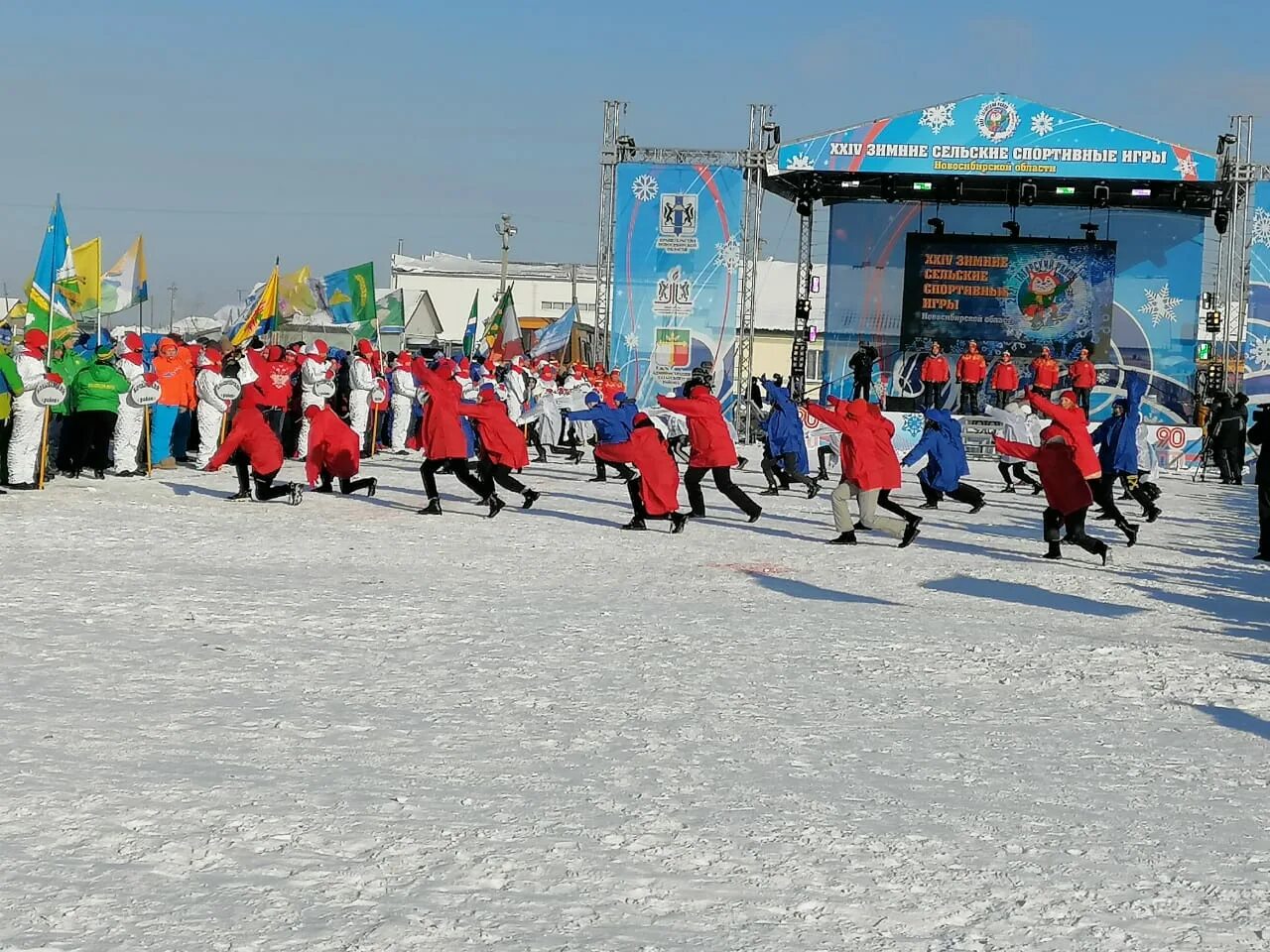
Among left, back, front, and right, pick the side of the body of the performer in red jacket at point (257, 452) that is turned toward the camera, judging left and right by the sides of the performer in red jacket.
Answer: left

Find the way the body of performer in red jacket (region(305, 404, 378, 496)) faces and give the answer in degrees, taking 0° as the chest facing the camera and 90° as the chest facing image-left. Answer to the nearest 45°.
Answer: approximately 90°

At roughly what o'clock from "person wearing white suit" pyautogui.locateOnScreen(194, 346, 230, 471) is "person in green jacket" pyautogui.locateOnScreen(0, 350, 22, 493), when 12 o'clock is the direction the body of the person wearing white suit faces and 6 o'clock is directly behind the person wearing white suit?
The person in green jacket is roughly at 4 o'clock from the person wearing white suit.

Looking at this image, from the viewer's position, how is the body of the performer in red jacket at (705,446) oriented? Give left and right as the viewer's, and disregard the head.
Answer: facing to the left of the viewer

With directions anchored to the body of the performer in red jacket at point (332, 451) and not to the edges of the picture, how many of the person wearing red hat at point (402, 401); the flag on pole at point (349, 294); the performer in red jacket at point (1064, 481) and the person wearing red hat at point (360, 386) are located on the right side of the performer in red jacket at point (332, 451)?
3

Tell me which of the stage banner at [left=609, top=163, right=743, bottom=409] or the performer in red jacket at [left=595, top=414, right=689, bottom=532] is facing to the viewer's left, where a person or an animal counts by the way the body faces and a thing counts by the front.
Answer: the performer in red jacket

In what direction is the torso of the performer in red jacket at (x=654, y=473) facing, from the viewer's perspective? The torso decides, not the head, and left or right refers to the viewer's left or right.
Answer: facing to the left of the viewer
